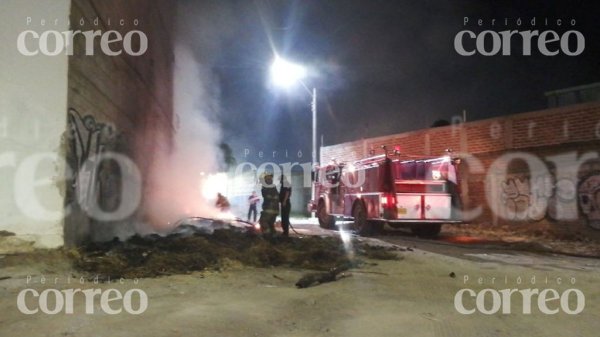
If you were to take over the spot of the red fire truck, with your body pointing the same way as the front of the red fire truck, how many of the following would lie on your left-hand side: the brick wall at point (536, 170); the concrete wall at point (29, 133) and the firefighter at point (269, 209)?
2

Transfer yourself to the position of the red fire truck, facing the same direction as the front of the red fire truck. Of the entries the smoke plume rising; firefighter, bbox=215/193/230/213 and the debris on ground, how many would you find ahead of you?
2

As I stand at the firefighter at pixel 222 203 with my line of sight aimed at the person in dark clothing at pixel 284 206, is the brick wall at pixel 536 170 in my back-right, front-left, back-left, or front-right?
front-left

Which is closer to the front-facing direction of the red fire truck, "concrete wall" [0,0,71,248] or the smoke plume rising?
the smoke plume rising

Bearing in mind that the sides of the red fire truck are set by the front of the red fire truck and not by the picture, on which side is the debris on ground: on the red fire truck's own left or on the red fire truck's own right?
on the red fire truck's own left

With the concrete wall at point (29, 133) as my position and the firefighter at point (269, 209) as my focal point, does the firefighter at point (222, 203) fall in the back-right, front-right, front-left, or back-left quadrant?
front-left

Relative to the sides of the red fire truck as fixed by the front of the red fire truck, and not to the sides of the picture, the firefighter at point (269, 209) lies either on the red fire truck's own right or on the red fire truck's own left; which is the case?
on the red fire truck's own left

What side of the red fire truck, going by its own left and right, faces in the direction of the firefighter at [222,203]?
front

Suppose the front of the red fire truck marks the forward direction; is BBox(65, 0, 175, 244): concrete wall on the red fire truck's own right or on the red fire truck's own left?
on the red fire truck's own left

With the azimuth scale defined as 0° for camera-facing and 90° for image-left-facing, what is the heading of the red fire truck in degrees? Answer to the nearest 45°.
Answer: approximately 135°

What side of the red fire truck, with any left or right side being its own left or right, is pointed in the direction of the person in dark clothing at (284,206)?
left

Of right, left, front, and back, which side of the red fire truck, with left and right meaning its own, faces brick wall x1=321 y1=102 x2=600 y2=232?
right

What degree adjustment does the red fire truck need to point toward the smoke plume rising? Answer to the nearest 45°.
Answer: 0° — it already faces it

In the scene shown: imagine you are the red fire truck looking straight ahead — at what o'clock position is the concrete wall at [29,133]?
The concrete wall is roughly at 9 o'clock from the red fire truck.
